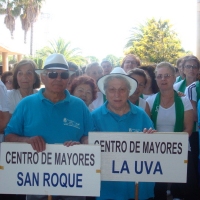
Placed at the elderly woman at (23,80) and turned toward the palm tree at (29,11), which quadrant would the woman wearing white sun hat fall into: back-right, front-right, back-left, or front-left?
back-right

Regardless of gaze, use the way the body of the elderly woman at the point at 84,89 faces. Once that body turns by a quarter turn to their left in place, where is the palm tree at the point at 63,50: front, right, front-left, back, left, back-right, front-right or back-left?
left

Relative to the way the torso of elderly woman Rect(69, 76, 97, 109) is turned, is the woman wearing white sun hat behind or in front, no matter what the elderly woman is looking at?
in front

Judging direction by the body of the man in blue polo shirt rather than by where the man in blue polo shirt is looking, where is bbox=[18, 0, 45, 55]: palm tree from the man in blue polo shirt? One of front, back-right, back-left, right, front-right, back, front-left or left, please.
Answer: back

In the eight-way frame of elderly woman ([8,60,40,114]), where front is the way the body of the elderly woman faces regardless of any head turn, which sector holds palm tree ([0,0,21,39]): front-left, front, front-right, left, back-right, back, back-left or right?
back

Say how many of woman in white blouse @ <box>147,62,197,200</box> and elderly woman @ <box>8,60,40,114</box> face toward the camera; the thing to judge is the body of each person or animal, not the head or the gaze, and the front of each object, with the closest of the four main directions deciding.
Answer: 2

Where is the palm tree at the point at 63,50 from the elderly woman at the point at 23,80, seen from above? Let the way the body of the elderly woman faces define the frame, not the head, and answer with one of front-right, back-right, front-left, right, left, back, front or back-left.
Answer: back

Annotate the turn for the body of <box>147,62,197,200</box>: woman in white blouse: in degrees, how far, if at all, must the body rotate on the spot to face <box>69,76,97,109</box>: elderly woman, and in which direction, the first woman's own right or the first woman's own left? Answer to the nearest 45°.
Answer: approximately 90° to the first woman's own right

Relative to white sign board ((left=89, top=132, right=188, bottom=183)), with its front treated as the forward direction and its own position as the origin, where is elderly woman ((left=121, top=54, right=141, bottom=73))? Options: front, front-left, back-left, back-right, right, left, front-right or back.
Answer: back

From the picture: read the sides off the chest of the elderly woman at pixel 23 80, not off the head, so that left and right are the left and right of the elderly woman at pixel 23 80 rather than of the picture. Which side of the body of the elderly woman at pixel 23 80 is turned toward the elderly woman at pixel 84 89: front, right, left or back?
left
